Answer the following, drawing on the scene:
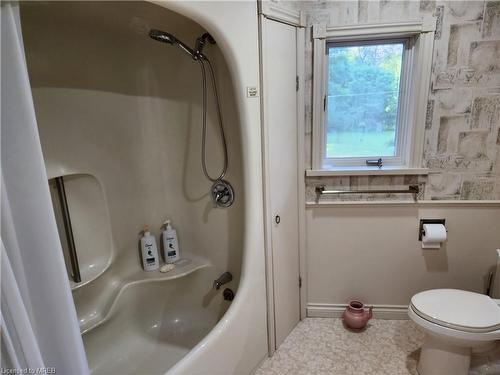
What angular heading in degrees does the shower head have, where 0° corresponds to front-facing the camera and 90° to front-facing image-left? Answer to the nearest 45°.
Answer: approximately 90°

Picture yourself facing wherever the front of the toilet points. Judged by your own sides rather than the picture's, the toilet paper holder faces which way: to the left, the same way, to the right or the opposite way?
to the left

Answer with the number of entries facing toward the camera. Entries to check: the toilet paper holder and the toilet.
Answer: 1

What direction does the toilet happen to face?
to the viewer's left

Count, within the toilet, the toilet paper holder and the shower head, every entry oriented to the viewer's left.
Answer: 2

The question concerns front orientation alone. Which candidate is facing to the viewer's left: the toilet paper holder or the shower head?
the shower head

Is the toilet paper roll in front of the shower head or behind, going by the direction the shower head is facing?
behind

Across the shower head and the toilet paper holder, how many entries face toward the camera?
1

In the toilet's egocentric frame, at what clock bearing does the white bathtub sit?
The white bathtub is roughly at 11 o'clock from the toilet.
